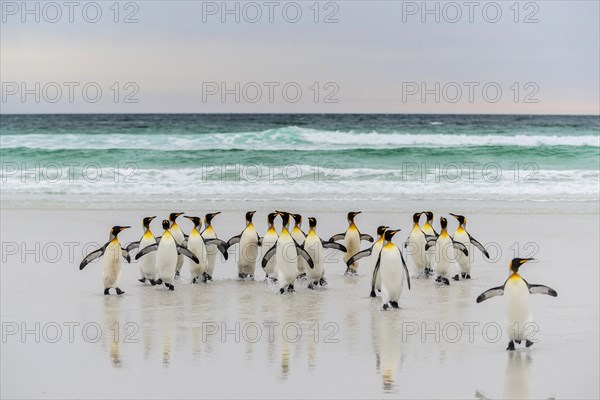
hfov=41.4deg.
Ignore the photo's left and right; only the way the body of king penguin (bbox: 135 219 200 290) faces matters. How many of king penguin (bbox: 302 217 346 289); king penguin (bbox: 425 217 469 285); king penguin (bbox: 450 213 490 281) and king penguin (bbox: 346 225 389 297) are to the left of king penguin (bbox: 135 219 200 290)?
4

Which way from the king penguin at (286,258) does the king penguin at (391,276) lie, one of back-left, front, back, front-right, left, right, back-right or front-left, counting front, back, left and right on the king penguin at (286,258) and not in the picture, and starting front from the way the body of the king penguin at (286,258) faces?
front-left

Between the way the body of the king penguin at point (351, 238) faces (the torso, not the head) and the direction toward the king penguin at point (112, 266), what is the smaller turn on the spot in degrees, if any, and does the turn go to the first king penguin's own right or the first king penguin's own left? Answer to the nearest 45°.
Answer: approximately 45° to the first king penguin's own right

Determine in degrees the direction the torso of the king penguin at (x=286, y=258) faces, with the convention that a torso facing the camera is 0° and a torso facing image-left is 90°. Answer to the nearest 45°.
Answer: approximately 0°

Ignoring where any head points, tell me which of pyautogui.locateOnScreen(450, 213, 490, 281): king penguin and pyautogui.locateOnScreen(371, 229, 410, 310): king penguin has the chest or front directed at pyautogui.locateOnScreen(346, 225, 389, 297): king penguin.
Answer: pyautogui.locateOnScreen(450, 213, 490, 281): king penguin

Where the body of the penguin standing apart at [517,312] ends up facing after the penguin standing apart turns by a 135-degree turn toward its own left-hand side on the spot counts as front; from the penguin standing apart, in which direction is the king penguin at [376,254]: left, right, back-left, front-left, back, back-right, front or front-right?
left

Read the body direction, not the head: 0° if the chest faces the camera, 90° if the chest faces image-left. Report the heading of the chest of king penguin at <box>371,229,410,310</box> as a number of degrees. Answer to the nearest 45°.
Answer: approximately 0°
